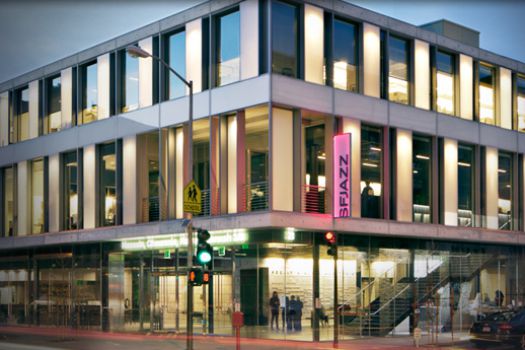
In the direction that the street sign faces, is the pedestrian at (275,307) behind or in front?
behind

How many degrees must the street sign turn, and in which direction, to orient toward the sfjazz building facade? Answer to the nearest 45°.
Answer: approximately 180°

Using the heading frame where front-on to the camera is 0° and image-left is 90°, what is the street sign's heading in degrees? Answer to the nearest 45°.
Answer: approximately 0°
